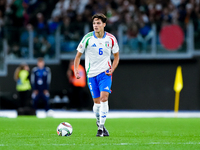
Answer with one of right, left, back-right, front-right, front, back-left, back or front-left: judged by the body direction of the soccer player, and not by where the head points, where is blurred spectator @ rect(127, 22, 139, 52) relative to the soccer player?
back

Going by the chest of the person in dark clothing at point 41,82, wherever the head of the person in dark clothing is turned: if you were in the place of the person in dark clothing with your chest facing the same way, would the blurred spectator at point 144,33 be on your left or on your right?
on your left

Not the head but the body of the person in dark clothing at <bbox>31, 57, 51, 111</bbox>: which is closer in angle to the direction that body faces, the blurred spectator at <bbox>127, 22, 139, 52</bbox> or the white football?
the white football

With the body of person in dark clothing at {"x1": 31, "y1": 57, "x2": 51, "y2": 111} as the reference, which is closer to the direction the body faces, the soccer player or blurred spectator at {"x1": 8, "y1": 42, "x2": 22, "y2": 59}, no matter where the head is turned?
the soccer player

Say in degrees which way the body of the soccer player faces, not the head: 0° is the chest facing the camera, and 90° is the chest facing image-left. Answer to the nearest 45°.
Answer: approximately 0°

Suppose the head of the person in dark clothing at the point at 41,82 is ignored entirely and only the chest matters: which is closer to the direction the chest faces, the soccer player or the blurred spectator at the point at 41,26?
the soccer player

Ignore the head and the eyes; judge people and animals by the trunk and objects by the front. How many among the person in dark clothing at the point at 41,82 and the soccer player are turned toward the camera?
2

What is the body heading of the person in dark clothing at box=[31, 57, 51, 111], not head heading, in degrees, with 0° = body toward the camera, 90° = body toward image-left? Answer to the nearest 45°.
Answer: approximately 0°

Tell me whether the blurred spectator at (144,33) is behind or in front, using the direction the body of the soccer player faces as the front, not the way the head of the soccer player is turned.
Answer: behind

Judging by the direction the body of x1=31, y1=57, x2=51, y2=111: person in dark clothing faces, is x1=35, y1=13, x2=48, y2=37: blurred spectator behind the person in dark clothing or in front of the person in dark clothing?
behind
